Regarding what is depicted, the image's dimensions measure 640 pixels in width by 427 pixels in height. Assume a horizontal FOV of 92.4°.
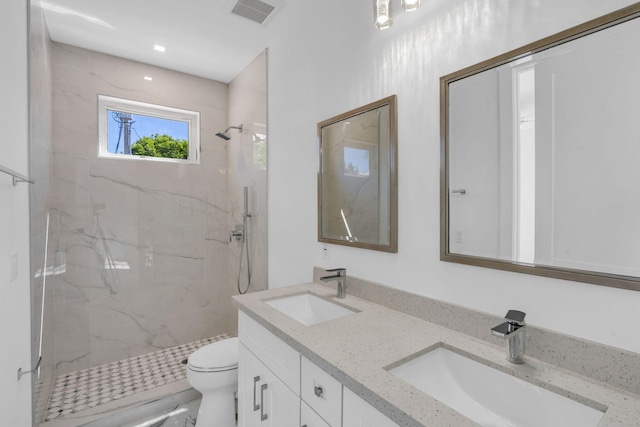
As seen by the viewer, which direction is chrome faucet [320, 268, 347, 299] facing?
to the viewer's left

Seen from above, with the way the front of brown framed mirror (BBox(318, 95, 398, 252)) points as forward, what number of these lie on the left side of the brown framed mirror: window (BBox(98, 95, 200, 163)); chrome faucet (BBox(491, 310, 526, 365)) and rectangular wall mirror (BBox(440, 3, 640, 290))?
2

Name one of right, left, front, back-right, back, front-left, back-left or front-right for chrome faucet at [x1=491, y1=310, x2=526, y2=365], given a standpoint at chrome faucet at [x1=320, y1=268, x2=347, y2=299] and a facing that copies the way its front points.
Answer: back-left

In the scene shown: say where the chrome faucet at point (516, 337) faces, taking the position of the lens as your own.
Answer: facing the viewer and to the left of the viewer

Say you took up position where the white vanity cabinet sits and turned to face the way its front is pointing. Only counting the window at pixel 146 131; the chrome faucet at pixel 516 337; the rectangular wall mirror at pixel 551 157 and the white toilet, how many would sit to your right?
2

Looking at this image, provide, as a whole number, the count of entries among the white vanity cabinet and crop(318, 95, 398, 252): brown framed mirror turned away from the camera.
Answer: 0

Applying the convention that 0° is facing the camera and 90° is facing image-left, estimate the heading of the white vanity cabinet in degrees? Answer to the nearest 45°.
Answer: approximately 45°

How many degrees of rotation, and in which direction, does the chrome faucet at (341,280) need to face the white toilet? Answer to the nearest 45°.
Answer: approximately 90° to its right

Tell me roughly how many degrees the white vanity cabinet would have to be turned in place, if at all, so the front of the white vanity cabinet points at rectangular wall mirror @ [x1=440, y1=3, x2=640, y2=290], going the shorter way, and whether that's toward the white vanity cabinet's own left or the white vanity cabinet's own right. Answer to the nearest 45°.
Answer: approximately 135° to the white vanity cabinet's own left

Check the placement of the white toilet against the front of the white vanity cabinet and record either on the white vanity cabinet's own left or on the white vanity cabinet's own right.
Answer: on the white vanity cabinet's own right

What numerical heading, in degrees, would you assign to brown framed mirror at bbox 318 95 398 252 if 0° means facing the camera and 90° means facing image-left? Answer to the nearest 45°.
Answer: approximately 45°
